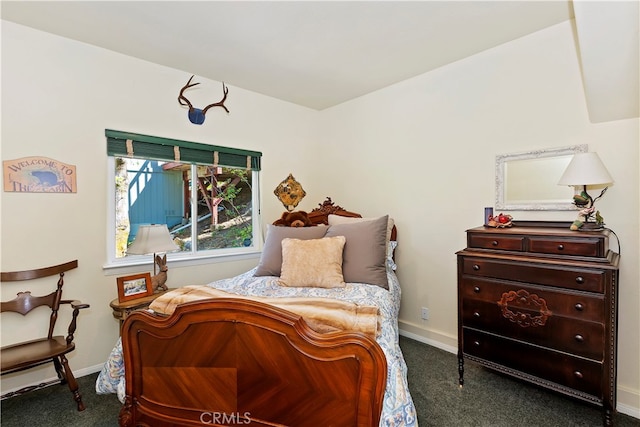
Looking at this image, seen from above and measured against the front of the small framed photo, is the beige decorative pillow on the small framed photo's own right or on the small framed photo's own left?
on the small framed photo's own left

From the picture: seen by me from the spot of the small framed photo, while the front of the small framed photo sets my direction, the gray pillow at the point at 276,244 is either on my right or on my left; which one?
on my left

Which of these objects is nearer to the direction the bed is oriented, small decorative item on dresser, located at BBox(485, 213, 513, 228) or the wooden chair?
the wooden chair

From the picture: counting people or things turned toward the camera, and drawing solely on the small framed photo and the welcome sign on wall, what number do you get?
2

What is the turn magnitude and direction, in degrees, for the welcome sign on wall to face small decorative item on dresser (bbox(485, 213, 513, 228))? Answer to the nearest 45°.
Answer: approximately 45° to its left

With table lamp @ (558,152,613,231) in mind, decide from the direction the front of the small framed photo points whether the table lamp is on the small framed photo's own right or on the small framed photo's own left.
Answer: on the small framed photo's own left
